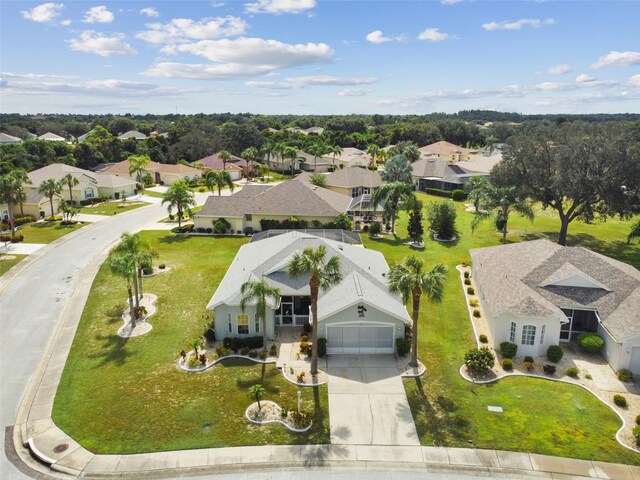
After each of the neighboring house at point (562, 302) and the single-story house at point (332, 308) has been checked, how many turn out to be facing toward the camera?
2

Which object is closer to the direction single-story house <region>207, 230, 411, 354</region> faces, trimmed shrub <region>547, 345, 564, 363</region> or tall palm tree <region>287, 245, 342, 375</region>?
the tall palm tree

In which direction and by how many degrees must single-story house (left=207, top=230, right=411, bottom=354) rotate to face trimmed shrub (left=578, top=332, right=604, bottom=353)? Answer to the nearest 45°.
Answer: approximately 90° to its left

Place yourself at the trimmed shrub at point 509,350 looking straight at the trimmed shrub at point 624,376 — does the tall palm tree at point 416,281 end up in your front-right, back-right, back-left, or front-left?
back-right

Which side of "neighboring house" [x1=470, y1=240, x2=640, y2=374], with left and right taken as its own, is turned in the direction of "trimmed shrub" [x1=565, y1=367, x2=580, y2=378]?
front

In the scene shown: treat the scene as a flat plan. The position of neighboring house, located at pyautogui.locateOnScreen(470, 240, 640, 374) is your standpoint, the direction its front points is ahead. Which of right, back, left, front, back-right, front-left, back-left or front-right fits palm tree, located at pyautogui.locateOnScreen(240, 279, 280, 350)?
front-right

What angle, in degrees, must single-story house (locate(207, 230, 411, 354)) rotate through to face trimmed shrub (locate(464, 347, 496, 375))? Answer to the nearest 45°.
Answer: approximately 45° to its left

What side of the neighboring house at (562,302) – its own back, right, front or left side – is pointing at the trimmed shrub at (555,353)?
front

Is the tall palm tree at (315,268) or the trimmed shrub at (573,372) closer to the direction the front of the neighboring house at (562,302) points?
the trimmed shrub

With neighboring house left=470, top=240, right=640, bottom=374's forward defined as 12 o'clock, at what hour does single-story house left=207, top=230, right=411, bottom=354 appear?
The single-story house is roughly at 2 o'clock from the neighboring house.

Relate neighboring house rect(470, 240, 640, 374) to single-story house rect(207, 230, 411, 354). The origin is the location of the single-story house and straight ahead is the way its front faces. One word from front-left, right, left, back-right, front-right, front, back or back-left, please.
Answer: left

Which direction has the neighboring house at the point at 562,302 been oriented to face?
toward the camera
